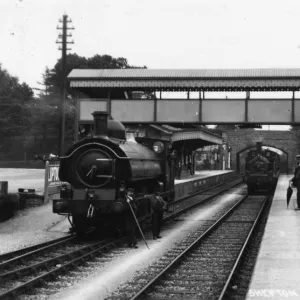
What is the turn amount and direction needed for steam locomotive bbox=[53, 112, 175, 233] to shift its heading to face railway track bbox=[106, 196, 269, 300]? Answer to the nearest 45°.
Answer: approximately 90° to its left

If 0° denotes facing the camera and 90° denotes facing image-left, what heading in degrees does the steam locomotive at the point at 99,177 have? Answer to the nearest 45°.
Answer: approximately 45°

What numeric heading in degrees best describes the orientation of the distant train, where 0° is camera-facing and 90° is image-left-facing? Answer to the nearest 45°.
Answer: approximately 0°

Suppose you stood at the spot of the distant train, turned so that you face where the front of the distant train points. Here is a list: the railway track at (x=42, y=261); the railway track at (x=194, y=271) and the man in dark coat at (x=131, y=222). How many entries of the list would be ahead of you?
3

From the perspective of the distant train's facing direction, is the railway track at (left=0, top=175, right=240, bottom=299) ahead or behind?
ahead

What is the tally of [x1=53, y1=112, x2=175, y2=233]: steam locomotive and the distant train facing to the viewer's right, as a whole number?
0

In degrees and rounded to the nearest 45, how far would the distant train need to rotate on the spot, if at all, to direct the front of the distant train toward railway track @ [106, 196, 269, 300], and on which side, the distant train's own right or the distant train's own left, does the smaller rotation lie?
0° — it already faces it
